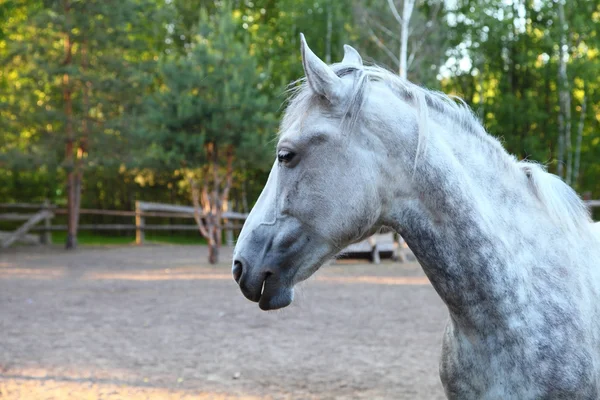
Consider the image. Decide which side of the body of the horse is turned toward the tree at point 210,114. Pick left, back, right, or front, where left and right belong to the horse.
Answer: right

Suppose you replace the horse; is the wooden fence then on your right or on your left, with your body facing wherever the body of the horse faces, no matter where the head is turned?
on your right

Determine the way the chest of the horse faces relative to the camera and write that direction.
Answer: to the viewer's left
